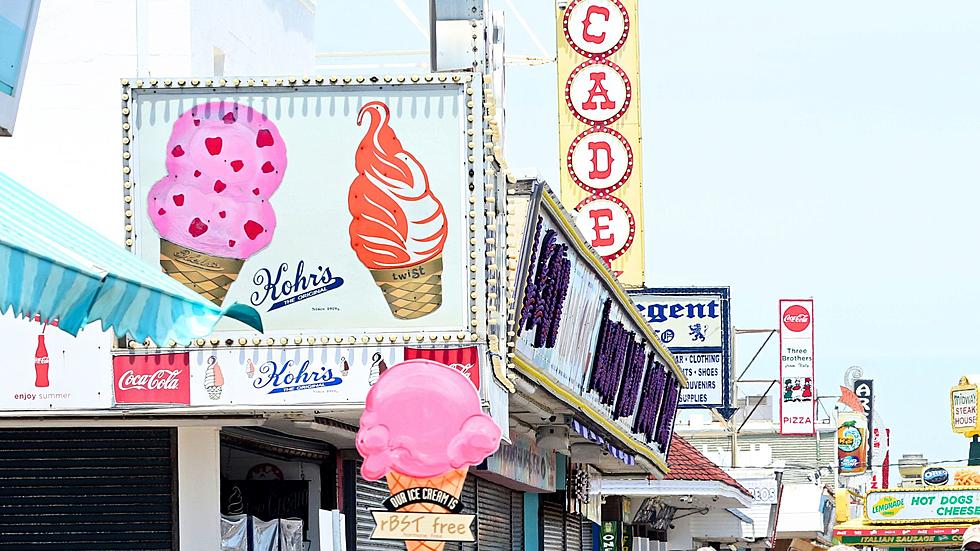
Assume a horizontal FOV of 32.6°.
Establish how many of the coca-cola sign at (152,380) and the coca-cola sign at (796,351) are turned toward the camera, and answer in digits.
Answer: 2

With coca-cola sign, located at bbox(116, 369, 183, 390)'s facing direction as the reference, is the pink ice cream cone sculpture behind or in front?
in front

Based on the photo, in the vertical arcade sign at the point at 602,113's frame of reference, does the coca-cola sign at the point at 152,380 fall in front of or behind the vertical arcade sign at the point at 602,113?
in front

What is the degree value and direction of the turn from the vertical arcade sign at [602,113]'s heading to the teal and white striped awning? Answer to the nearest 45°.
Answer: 0° — it already faces it

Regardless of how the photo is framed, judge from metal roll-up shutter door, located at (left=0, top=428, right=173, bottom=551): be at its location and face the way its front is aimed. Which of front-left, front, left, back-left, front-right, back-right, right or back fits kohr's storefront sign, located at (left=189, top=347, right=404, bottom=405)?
front-left

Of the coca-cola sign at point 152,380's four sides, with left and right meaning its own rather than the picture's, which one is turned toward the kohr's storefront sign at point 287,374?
left

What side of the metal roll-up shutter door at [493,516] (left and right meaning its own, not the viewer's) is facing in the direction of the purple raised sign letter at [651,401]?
left

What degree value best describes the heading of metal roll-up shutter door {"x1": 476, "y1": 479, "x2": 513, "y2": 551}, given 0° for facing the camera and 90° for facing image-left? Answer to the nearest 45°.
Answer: approximately 315°

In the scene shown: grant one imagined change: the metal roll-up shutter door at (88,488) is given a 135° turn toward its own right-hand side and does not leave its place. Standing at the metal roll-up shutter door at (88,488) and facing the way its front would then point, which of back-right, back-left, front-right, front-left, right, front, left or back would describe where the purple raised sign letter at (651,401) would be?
right
